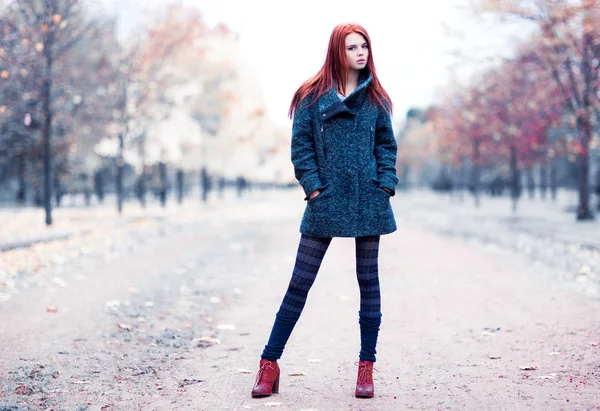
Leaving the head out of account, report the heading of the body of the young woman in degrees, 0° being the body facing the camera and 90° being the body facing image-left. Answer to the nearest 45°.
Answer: approximately 0°

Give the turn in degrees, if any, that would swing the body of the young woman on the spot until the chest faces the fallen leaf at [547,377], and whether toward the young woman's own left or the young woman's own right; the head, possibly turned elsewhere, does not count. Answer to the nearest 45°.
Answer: approximately 90° to the young woman's own left

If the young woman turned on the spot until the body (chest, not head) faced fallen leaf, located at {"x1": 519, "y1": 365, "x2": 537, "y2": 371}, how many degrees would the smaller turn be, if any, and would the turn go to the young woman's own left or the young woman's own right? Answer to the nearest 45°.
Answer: approximately 135° to the young woman's own left

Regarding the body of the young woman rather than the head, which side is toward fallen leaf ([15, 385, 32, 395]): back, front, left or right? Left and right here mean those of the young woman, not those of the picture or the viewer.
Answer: right

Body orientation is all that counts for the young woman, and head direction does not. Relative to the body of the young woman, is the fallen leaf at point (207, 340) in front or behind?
behind

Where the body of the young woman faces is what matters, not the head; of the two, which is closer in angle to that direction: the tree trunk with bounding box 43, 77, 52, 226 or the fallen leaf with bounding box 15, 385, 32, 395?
the fallen leaf

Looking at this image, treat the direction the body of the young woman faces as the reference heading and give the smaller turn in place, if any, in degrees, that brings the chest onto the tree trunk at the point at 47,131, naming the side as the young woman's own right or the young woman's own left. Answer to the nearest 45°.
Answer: approximately 135° to the young woman's own right

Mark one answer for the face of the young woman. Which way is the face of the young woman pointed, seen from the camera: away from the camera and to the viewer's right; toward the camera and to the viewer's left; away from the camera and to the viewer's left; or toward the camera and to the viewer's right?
toward the camera and to the viewer's right

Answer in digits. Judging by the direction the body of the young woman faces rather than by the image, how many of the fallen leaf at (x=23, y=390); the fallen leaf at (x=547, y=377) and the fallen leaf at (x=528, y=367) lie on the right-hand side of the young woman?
1
